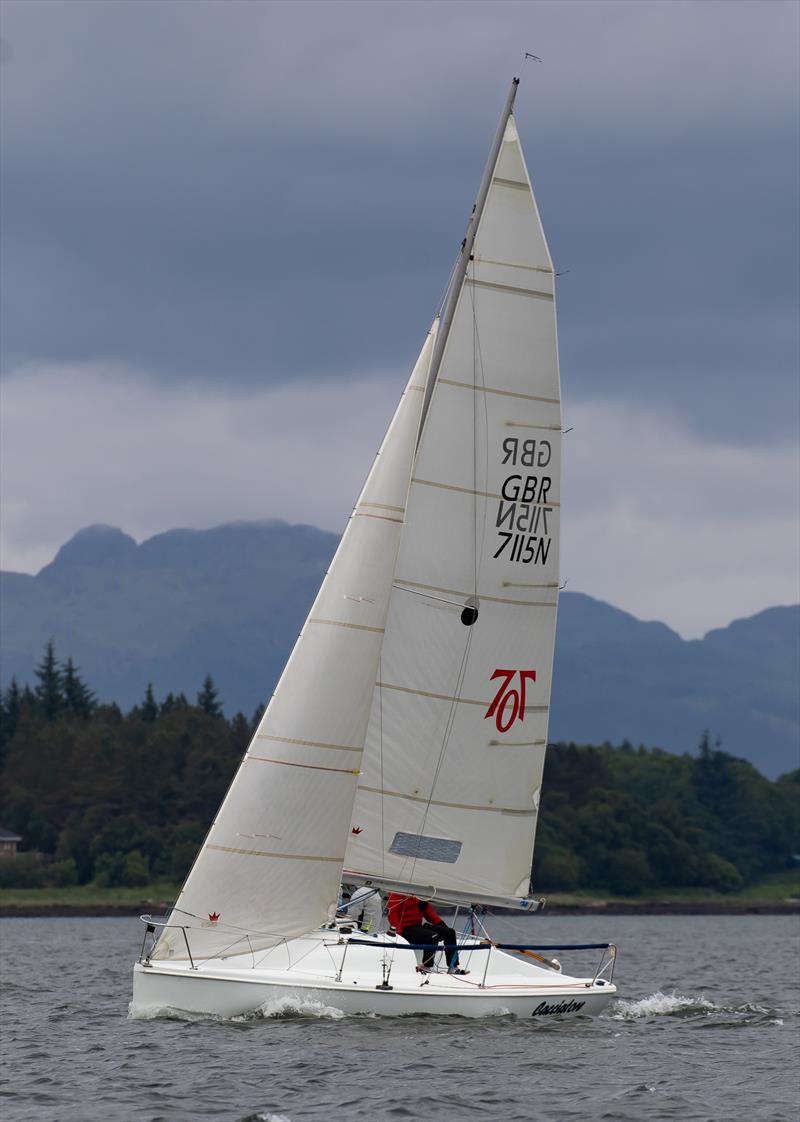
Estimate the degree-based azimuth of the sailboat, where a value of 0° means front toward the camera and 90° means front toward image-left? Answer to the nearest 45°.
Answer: approximately 90°
